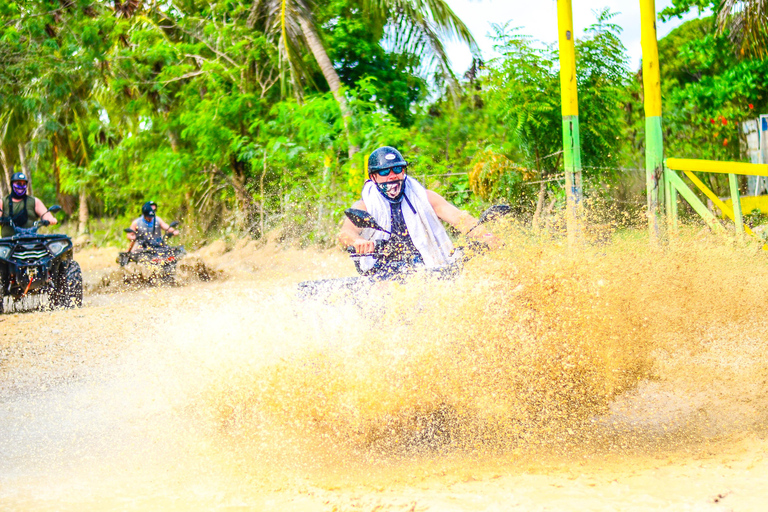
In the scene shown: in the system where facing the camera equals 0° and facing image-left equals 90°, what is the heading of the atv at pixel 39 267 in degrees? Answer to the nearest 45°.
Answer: approximately 0°

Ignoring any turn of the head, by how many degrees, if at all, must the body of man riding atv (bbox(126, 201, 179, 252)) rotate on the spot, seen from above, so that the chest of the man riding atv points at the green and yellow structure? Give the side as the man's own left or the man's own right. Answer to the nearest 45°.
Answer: approximately 45° to the man's own left

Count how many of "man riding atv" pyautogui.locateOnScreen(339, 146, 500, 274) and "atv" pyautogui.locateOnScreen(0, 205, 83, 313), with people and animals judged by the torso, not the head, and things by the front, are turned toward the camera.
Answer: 2

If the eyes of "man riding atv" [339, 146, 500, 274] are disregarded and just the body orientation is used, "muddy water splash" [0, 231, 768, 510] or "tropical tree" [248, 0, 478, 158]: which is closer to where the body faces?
the muddy water splash

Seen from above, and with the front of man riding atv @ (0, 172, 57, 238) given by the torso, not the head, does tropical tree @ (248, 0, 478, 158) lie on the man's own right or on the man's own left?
on the man's own left

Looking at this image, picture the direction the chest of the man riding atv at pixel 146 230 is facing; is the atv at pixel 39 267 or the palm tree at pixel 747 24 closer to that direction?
the atv

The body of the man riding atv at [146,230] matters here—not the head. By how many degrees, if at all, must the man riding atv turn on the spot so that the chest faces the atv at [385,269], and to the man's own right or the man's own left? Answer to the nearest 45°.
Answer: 0° — they already face it
